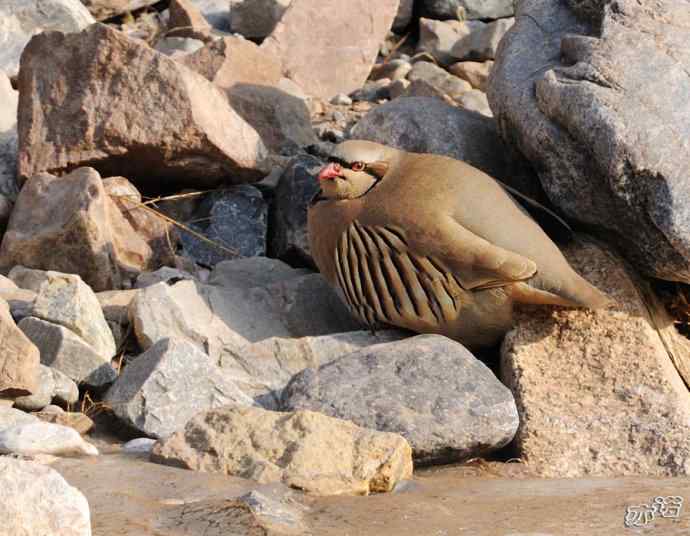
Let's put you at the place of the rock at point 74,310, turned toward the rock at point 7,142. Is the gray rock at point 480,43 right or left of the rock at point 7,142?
right

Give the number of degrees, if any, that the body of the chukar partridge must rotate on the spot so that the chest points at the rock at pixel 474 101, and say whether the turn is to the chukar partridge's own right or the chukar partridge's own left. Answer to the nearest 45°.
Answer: approximately 90° to the chukar partridge's own right

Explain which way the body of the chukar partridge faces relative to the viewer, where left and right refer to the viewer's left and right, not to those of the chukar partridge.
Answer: facing to the left of the viewer

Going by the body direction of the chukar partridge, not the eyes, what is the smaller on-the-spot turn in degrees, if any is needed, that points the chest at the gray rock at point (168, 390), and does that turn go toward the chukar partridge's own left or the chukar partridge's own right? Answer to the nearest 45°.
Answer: approximately 45° to the chukar partridge's own left

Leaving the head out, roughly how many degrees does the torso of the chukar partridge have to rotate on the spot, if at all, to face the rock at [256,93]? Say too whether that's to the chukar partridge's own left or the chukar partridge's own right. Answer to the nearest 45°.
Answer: approximately 45° to the chukar partridge's own right

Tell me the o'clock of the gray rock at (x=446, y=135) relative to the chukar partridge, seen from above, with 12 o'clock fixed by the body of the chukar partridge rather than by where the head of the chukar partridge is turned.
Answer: The gray rock is roughly at 3 o'clock from the chukar partridge.

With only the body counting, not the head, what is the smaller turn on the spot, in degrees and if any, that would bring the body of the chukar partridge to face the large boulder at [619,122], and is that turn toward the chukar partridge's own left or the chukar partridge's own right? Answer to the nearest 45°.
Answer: approximately 135° to the chukar partridge's own right

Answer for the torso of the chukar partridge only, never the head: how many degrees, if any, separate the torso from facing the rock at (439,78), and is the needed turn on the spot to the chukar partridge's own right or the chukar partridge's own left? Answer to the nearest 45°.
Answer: approximately 90° to the chukar partridge's own right

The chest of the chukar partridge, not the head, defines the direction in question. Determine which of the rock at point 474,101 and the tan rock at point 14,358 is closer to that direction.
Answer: the tan rock

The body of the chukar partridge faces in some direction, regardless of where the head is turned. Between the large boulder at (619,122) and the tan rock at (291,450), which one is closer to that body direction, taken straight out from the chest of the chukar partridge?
the tan rock

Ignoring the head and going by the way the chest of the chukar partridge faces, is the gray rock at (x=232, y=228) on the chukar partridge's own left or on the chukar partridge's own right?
on the chukar partridge's own right

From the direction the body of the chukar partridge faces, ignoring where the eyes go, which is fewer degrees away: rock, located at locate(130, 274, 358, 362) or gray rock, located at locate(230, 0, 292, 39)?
the rock

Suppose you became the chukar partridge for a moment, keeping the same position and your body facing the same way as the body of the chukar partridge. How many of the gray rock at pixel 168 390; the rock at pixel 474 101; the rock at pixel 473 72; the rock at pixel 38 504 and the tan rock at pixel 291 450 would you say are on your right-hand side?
2

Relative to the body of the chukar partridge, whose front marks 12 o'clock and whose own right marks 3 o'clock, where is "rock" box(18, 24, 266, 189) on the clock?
The rock is roughly at 1 o'clock from the chukar partridge.

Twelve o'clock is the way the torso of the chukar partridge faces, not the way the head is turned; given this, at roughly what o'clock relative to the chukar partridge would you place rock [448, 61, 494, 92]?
The rock is roughly at 3 o'clock from the chukar partridge.

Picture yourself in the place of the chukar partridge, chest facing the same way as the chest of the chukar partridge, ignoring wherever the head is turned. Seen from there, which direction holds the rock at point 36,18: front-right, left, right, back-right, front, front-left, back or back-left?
front-right

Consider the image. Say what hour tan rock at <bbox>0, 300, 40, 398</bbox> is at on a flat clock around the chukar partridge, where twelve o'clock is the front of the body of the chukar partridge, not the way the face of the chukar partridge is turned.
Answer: The tan rock is roughly at 11 o'clock from the chukar partridge.
